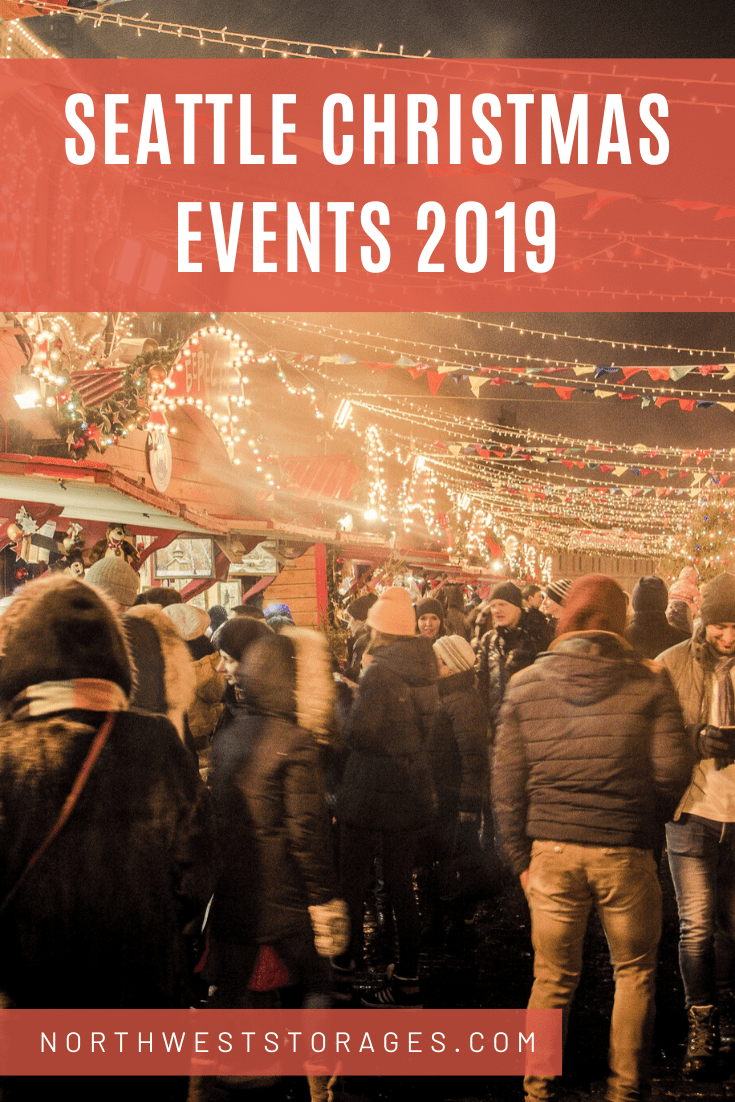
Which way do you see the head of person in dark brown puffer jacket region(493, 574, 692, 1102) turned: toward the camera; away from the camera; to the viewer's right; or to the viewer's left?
away from the camera

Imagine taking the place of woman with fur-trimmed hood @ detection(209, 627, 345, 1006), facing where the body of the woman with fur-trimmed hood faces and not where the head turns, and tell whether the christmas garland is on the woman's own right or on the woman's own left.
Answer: on the woman's own left

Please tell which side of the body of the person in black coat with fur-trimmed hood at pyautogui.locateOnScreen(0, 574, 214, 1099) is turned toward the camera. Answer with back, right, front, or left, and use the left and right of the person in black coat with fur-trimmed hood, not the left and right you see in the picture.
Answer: back

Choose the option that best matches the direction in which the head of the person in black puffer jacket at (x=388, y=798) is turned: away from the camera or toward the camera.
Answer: away from the camera

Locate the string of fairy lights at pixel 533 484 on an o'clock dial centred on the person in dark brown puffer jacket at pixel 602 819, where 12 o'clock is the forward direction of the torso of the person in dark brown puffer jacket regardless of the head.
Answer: The string of fairy lights is roughly at 12 o'clock from the person in dark brown puffer jacket.

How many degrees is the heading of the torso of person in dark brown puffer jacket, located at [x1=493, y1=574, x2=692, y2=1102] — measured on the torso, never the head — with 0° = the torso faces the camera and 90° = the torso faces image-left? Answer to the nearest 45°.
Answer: approximately 180°

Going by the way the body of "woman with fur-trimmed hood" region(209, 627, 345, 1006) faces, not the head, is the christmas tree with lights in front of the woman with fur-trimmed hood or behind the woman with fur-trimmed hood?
in front

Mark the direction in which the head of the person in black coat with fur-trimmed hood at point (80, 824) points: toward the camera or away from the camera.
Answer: away from the camera

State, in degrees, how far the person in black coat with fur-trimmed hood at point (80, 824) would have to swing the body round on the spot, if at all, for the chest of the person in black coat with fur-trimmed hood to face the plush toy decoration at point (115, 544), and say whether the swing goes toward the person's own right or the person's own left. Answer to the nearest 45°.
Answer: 0° — they already face it

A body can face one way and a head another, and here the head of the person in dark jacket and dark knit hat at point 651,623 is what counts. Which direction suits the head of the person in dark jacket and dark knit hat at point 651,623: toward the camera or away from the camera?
away from the camera

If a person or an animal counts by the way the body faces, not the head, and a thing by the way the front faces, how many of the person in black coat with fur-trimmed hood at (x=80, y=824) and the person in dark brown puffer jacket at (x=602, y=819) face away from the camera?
2
